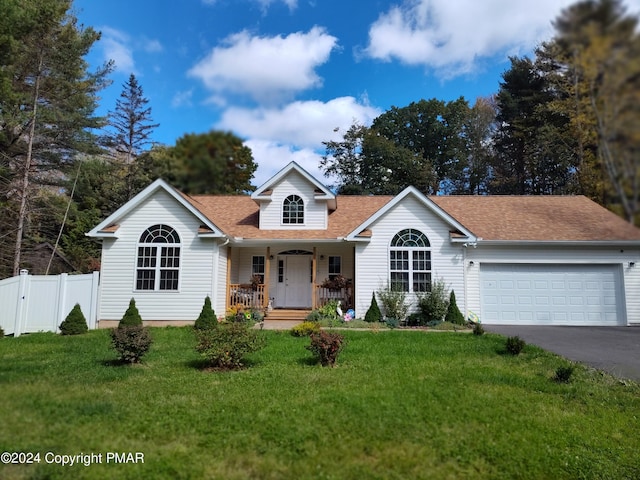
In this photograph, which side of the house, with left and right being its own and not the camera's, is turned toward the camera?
front

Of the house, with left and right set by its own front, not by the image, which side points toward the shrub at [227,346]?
front

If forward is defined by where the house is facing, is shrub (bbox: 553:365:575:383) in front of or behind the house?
in front

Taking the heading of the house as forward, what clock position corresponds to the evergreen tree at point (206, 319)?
The evergreen tree is roughly at 2 o'clock from the house.

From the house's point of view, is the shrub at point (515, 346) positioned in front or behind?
in front

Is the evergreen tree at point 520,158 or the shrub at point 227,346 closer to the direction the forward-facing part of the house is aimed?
the shrub

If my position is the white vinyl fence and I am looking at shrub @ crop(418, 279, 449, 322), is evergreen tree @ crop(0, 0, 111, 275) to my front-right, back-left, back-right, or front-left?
back-left

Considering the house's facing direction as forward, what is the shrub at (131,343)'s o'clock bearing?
The shrub is roughly at 1 o'clock from the house.

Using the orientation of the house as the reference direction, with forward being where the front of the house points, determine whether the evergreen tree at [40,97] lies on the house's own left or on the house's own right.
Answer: on the house's own right

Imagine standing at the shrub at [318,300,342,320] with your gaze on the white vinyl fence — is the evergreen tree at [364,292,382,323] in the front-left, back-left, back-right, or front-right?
back-left

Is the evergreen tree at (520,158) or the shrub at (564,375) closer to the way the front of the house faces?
the shrub

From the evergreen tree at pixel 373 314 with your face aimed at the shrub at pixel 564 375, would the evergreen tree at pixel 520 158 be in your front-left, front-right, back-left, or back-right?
back-left

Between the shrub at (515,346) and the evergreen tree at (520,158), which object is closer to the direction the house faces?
the shrub
